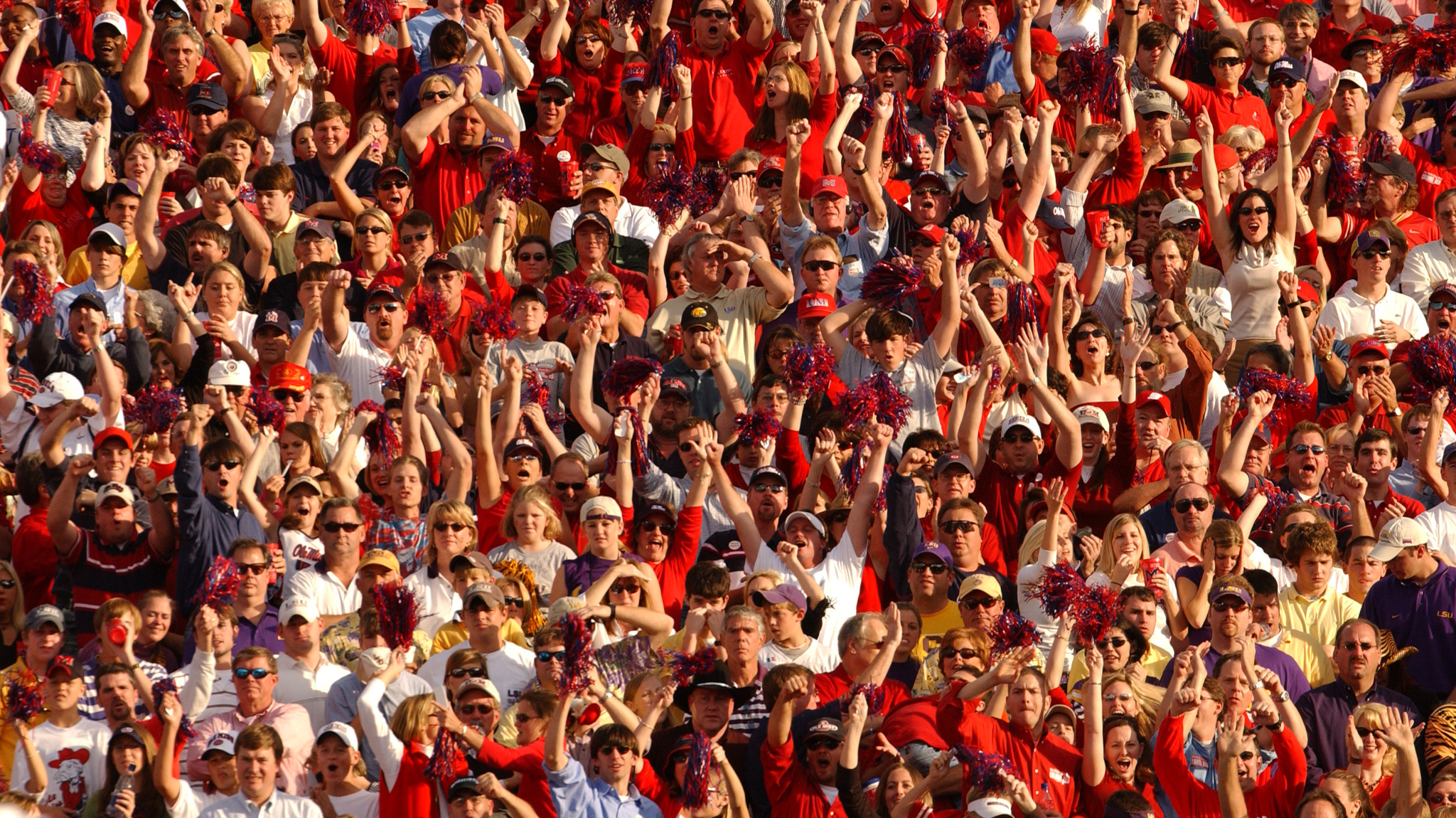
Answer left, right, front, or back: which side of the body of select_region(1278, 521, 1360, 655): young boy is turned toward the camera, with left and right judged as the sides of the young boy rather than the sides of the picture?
front

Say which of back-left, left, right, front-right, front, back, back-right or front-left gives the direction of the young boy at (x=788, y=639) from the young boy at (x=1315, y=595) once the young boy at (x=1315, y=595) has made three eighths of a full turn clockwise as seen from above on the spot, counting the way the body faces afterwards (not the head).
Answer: left

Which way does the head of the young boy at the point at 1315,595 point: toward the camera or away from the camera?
toward the camera

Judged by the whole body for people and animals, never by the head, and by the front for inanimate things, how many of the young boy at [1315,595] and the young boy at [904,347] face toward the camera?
2

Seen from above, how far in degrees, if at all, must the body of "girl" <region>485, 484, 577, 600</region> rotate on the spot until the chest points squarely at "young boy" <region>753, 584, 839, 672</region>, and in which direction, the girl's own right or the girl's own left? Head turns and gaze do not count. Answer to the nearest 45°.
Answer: approximately 45° to the girl's own left

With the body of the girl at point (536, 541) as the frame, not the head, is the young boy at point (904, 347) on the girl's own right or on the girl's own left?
on the girl's own left

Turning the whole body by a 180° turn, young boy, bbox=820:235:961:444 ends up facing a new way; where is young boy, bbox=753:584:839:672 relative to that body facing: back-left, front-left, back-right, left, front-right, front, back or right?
back

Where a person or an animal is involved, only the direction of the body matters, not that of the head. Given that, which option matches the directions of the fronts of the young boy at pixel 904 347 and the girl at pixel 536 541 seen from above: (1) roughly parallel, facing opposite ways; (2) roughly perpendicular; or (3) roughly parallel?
roughly parallel

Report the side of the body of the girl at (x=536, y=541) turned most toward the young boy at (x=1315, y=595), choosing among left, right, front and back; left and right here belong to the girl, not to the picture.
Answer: left

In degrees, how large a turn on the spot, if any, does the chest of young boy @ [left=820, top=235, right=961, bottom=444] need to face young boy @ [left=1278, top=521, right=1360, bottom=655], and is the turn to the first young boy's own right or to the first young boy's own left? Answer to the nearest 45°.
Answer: approximately 45° to the first young boy's own left

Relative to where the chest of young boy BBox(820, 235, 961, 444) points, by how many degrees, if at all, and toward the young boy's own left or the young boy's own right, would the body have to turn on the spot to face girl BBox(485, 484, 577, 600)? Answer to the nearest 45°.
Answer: approximately 45° to the young boy's own right

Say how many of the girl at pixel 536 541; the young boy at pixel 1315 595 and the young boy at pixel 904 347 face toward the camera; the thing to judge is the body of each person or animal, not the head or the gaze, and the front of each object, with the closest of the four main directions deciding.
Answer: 3

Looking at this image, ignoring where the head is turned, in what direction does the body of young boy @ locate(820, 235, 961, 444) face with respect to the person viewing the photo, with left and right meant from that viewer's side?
facing the viewer
